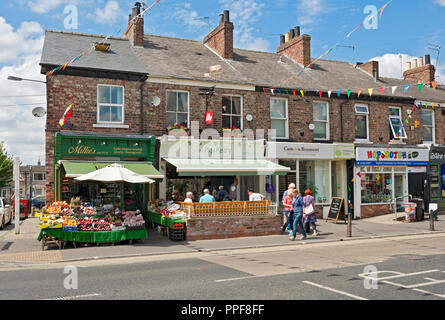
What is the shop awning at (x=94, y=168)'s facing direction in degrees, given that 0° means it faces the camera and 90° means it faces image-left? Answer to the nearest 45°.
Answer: approximately 0°

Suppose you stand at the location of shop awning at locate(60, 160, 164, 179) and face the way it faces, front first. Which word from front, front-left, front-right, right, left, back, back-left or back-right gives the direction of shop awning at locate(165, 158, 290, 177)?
left

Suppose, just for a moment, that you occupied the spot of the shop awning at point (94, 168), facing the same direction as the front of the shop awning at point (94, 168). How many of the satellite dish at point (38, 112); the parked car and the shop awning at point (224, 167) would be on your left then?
1

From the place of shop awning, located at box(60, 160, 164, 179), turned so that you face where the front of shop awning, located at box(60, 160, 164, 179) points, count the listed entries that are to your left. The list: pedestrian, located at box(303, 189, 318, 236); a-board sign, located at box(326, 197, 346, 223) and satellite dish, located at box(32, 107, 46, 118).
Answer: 2

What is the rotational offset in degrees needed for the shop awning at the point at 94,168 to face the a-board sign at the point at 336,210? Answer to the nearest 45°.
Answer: approximately 90° to its left
